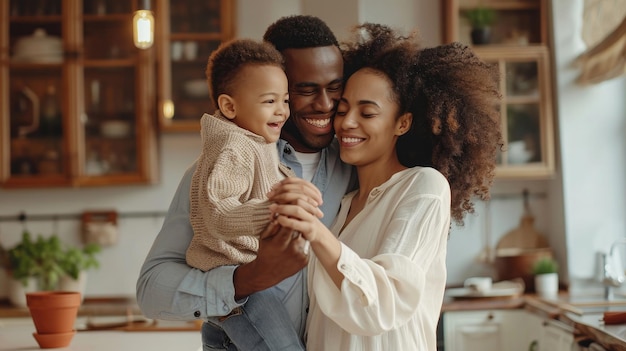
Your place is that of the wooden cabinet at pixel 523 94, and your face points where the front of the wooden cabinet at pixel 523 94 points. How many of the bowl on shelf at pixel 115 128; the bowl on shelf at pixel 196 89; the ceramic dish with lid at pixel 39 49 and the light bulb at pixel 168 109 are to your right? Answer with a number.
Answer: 4

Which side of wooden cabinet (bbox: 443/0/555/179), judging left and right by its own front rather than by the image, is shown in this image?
front

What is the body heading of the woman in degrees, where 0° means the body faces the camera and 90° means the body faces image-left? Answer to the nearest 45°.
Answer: approximately 45°

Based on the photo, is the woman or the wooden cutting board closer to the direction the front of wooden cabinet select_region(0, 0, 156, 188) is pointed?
the woman

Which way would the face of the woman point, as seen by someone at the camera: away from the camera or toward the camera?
toward the camera

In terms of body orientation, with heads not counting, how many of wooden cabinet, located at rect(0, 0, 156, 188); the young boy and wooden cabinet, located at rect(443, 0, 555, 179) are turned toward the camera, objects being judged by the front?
2

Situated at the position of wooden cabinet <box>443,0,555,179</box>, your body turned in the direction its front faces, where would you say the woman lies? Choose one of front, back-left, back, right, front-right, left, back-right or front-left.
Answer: front

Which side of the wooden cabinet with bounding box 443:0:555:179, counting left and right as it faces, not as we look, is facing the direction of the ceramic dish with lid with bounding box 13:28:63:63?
right

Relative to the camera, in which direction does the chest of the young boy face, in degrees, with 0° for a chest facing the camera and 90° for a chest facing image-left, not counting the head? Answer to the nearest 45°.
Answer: approximately 270°

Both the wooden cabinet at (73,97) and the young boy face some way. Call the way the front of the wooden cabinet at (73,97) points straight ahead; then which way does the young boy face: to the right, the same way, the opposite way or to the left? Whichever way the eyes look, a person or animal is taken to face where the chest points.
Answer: to the left

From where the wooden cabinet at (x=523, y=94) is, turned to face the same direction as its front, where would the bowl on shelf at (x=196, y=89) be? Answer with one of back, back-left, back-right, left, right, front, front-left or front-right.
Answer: right

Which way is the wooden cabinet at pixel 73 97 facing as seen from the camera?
toward the camera
